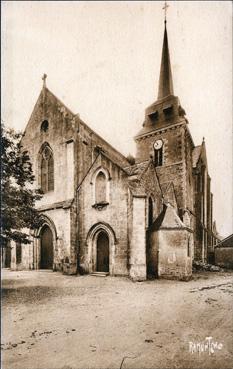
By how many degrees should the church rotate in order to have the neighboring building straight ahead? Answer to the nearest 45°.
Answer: approximately 180°

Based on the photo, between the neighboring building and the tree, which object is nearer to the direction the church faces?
the tree

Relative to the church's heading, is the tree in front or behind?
in front

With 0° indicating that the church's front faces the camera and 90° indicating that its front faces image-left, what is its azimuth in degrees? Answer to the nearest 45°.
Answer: approximately 45°
